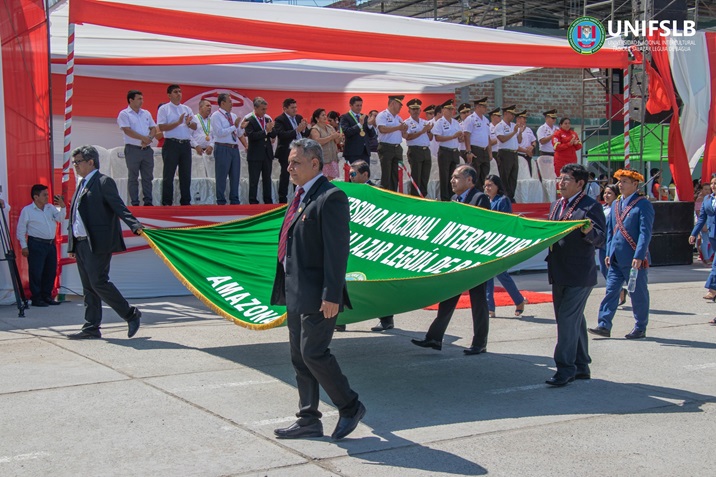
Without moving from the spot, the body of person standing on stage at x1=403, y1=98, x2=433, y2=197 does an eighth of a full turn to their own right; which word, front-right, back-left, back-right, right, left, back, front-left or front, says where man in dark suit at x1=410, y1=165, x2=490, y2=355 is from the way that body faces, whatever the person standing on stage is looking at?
front

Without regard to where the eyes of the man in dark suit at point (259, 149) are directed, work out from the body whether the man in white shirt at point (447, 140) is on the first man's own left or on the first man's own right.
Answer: on the first man's own left

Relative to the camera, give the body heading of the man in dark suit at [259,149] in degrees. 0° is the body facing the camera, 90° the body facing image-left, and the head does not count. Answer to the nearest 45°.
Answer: approximately 315°

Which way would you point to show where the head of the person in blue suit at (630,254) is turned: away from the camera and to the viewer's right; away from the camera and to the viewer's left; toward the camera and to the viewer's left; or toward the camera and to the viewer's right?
toward the camera and to the viewer's left

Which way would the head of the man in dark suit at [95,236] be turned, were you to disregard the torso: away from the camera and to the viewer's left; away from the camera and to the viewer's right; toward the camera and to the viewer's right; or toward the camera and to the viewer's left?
toward the camera and to the viewer's left

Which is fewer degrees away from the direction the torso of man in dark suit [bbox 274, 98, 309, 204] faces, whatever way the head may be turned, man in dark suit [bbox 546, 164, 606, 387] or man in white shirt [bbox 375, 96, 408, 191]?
the man in dark suit

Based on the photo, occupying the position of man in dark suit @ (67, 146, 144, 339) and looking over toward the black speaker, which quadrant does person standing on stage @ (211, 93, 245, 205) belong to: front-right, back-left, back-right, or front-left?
front-left

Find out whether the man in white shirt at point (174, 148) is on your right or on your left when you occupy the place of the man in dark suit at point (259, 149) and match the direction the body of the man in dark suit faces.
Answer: on your right

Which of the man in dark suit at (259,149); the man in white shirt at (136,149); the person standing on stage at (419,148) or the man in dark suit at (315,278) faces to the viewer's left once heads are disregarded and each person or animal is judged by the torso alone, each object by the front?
the man in dark suit at (315,278)

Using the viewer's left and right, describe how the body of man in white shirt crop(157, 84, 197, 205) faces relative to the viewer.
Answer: facing the viewer and to the right of the viewer

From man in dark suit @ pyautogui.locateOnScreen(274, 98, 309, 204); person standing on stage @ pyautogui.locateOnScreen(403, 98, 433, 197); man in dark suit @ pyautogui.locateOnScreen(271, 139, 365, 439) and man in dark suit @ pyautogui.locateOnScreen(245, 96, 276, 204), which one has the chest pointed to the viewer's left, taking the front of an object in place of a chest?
man in dark suit @ pyautogui.locateOnScreen(271, 139, 365, 439)

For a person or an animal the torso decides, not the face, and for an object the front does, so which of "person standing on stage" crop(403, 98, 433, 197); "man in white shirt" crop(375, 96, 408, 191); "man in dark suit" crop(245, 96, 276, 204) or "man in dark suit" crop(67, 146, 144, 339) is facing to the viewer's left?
"man in dark suit" crop(67, 146, 144, 339)

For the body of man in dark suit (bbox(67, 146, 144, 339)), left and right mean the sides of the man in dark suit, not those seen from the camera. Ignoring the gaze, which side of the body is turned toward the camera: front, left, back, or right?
left

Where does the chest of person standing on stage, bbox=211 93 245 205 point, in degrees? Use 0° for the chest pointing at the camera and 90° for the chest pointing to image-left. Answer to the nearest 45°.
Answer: approximately 315°

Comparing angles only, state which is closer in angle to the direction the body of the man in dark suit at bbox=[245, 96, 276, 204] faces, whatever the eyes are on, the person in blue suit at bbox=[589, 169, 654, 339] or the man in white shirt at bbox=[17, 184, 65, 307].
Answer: the person in blue suit

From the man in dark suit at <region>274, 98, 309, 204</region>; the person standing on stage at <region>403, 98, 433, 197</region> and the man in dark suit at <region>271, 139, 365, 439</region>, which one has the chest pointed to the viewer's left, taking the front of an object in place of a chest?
the man in dark suit at <region>271, 139, 365, 439</region>
